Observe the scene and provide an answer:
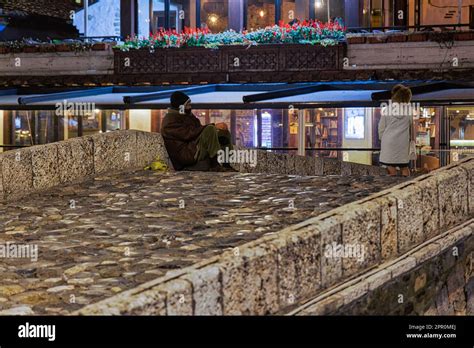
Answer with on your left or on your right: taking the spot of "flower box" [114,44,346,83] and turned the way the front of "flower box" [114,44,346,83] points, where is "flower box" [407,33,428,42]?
on your left

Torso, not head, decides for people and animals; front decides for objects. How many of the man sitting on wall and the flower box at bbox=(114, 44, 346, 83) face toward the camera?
1

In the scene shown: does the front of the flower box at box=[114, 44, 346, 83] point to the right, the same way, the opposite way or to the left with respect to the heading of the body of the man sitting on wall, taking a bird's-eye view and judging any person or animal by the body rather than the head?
to the right

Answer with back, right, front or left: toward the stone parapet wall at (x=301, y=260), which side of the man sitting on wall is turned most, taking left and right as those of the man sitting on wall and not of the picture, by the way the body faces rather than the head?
right

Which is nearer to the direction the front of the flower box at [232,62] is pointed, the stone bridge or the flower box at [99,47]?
the stone bridge

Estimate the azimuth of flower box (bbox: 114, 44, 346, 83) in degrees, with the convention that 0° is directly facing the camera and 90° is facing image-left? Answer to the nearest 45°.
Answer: approximately 0°

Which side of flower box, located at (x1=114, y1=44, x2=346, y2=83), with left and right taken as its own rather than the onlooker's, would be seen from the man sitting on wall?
front

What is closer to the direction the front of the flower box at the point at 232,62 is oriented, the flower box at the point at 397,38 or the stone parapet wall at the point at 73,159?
the stone parapet wall

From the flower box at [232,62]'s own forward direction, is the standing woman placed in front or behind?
in front

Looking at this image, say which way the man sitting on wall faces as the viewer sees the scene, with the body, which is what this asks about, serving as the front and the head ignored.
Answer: to the viewer's right
